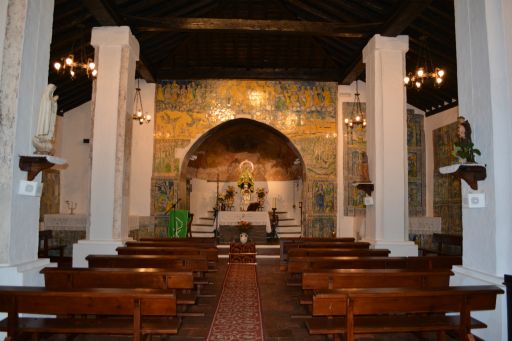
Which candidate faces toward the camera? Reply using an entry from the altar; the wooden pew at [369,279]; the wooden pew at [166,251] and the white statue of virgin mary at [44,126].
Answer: the altar

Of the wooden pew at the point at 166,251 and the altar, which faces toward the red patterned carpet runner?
the altar

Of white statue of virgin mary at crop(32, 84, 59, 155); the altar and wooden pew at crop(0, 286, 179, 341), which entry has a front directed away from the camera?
the wooden pew

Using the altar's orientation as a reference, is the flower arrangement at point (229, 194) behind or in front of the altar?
behind

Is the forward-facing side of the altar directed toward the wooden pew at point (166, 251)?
yes

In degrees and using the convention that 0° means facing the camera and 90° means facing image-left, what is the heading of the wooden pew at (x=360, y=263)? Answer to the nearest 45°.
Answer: approximately 180°

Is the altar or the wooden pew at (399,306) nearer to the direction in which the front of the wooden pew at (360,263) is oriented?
the altar

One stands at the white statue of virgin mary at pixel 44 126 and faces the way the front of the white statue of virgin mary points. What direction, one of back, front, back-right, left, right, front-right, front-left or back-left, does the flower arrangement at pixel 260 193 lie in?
front-left

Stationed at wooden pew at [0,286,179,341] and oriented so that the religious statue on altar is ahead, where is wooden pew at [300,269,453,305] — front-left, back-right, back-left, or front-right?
front-right

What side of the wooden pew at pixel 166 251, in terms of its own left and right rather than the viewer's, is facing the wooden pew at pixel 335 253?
right

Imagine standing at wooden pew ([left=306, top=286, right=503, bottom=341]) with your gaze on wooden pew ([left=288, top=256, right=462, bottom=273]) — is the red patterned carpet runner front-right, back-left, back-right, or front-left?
front-left

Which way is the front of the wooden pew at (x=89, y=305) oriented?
away from the camera

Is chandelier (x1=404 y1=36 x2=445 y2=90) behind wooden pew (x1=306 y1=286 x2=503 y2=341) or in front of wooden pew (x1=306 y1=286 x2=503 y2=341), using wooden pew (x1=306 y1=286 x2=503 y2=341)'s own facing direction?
in front

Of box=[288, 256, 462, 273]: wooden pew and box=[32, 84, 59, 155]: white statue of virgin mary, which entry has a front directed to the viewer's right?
the white statue of virgin mary

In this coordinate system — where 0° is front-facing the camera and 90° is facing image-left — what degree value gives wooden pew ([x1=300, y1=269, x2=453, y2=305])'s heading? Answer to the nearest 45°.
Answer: approximately 180°

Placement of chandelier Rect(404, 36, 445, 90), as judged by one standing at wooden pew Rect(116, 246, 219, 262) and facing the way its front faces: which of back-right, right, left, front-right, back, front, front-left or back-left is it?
right

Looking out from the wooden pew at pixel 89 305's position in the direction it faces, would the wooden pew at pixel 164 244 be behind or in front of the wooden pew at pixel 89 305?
in front

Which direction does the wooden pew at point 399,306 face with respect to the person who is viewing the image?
facing away from the viewer

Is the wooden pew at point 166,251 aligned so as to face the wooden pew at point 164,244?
yes

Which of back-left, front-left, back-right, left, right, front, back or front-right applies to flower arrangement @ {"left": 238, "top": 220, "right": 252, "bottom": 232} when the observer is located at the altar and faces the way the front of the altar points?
front

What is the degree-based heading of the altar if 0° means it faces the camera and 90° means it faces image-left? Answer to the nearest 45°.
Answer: approximately 0°

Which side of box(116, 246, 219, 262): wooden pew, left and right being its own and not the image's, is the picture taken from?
back
